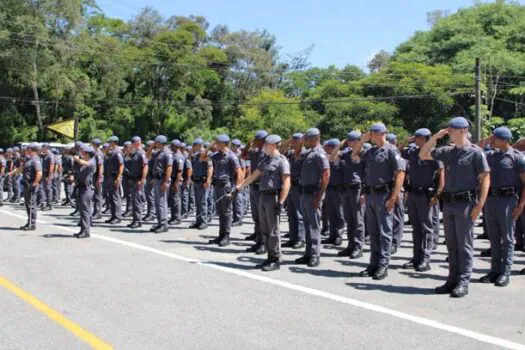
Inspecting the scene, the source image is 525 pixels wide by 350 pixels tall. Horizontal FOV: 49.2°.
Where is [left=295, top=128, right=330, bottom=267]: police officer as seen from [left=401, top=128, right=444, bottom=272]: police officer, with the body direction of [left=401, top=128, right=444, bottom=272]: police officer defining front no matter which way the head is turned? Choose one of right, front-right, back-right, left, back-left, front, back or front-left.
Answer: front-right

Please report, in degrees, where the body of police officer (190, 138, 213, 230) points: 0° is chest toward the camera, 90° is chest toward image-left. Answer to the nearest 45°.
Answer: approximately 45°

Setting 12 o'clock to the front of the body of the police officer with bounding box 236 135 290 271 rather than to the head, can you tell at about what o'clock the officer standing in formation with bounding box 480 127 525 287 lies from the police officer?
The officer standing in formation is roughly at 8 o'clock from the police officer.

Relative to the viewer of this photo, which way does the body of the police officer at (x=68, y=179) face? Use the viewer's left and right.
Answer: facing the viewer and to the left of the viewer

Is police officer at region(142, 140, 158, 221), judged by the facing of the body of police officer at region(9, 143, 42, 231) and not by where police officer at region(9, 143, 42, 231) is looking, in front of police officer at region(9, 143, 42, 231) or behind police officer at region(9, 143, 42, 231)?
behind

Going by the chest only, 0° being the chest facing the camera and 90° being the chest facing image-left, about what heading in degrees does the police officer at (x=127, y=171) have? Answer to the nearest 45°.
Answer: approximately 45°

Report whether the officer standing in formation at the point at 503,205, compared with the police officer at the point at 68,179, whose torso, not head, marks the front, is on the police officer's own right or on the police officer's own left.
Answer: on the police officer's own left

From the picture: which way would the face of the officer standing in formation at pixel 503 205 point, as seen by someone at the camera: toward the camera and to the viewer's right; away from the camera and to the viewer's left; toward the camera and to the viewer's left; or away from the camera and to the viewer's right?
toward the camera and to the viewer's left

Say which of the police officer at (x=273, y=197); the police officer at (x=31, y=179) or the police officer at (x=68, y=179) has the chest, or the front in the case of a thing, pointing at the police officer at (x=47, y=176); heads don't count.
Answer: the police officer at (x=68, y=179)

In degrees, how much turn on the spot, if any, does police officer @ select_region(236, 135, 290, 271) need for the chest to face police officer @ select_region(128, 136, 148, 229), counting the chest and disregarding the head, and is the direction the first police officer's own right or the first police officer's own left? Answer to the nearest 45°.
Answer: approximately 90° to the first police officer's own right

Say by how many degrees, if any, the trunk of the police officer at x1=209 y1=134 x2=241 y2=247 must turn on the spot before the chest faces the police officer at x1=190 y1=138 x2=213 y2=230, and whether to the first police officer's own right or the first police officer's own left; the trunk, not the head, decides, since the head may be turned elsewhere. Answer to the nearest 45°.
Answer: approximately 135° to the first police officer's own right
